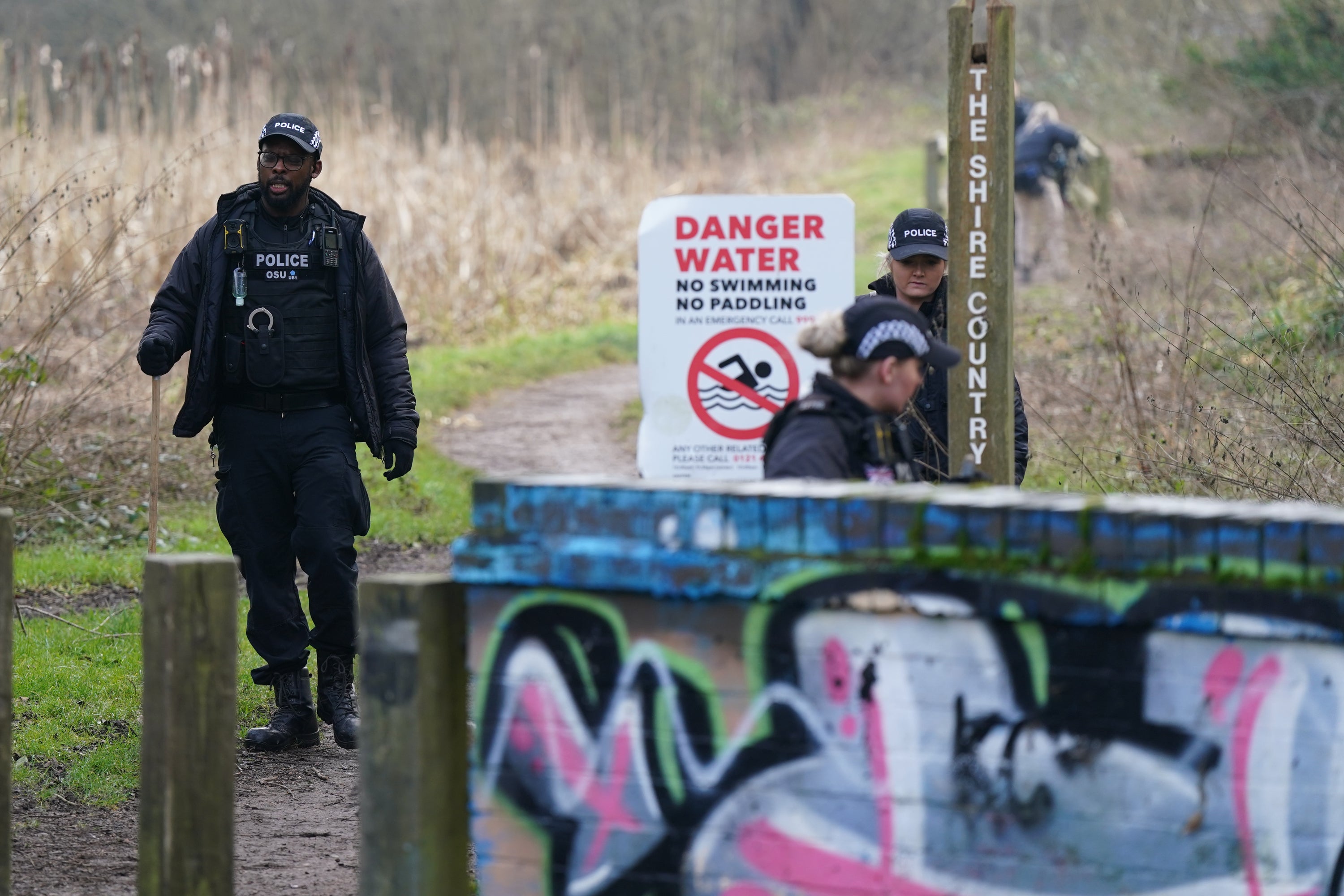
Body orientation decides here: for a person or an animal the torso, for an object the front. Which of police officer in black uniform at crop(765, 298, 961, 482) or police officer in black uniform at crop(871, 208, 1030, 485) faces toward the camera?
police officer in black uniform at crop(871, 208, 1030, 485)

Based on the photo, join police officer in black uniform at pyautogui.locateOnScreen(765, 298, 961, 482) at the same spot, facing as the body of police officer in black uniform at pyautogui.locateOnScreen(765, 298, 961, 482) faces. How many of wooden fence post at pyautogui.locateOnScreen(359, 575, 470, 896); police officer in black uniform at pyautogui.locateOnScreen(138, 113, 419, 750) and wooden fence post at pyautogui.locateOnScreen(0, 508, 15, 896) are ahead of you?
0

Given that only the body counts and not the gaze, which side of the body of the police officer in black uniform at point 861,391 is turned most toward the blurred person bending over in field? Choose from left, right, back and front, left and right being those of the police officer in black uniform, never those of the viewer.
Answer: left

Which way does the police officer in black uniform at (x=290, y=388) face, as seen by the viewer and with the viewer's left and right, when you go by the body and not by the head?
facing the viewer

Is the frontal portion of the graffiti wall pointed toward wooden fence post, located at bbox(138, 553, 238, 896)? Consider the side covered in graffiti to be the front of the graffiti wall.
no

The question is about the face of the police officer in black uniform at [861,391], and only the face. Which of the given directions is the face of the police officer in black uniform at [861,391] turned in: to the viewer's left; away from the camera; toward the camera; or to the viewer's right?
to the viewer's right

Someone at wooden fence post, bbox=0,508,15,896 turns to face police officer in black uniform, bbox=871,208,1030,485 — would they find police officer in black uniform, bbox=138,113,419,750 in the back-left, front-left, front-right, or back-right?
front-left

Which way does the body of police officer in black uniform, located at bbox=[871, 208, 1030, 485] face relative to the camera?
toward the camera

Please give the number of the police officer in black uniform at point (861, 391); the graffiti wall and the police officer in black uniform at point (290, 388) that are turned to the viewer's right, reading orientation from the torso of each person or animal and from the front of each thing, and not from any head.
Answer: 1

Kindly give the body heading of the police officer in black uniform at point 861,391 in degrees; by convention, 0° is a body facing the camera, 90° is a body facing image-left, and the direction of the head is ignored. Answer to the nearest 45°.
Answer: approximately 270°

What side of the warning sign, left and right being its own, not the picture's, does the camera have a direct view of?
front

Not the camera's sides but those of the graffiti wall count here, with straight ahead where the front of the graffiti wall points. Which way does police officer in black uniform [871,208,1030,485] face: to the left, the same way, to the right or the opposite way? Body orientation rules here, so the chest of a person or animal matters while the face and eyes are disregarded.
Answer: the same way

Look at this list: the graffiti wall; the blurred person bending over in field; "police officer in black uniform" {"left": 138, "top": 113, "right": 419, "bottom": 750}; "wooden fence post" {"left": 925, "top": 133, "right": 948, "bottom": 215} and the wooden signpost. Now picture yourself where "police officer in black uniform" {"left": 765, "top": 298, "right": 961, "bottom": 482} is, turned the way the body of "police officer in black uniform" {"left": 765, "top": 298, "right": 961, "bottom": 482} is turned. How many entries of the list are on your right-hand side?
1

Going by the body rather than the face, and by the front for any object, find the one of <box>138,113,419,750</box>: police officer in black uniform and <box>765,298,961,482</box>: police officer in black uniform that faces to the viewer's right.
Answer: <box>765,298,961,482</box>: police officer in black uniform

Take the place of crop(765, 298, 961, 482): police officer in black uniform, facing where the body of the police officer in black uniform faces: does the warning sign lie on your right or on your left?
on your left

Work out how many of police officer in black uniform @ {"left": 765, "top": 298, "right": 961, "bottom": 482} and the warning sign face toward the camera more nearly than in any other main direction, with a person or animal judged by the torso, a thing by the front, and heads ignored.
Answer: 1

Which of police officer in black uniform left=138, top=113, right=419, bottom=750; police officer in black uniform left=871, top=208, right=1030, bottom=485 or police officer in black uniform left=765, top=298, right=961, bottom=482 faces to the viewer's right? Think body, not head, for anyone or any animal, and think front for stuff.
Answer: police officer in black uniform left=765, top=298, right=961, bottom=482

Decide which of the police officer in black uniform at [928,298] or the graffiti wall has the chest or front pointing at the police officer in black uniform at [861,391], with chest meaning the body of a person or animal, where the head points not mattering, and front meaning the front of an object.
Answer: the police officer in black uniform at [928,298]
